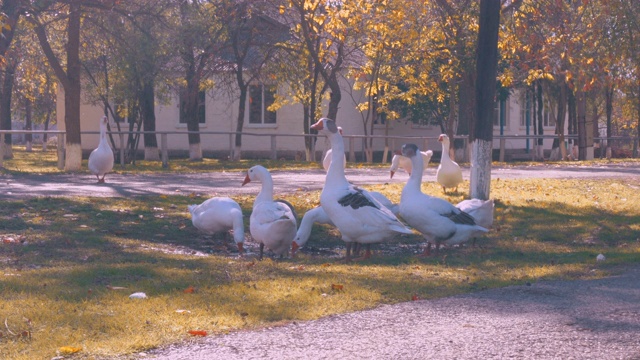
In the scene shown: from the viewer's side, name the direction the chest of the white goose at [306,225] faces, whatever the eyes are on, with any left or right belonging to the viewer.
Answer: facing to the left of the viewer

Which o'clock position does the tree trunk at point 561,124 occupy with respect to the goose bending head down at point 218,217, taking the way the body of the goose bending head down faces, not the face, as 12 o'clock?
The tree trunk is roughly at 10 o'clock from the goose bending head down.

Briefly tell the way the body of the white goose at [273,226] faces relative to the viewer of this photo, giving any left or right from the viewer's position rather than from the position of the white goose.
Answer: facing away from the viewer and to the left of the viewer

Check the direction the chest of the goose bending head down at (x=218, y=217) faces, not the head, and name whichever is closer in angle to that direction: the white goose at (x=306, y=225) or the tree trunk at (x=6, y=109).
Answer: the white goose

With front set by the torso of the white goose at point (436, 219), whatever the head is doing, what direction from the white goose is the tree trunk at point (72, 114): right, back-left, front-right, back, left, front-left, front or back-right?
front-right

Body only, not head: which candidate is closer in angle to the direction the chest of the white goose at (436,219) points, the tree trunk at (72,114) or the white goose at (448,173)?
the tree trunk

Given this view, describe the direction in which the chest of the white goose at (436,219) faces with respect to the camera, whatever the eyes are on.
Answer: to the viewer's left

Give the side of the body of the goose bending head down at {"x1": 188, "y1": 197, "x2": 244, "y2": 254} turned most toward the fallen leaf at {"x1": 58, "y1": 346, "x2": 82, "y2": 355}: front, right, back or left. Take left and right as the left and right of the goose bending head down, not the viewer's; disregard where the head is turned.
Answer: right

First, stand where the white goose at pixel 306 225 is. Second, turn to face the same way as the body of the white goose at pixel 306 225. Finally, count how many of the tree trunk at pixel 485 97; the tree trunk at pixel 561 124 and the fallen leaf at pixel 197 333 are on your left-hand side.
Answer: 1

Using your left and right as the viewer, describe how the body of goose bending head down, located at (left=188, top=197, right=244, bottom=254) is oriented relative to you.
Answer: facing to the right of the viewer

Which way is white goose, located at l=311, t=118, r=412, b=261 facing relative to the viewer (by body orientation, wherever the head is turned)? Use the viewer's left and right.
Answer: facing to the left of the viewer
